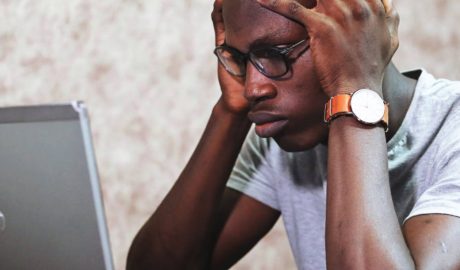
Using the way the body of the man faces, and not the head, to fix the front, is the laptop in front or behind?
in front

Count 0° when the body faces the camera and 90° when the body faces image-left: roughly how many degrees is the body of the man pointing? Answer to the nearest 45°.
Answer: approximately 45°

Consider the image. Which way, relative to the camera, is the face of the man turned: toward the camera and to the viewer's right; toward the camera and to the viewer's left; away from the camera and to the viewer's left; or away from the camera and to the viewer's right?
toward the camera and to the viewer's left
